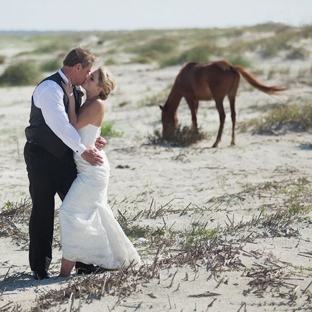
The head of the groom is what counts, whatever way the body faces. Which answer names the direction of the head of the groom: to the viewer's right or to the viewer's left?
to the viewer's right

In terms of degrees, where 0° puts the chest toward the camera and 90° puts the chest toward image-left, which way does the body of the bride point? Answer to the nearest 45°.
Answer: approximately 90°

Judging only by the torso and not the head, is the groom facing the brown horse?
no

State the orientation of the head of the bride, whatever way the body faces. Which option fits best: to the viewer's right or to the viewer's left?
to the viewer's left

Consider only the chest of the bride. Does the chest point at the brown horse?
no

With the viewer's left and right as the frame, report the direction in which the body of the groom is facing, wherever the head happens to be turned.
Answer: facing to the right of the viewer

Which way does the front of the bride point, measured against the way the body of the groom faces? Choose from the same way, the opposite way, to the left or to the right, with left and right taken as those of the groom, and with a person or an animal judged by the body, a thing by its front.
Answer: the opposite way

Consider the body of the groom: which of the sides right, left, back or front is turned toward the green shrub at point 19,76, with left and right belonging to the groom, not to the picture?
left

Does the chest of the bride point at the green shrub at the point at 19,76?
no
